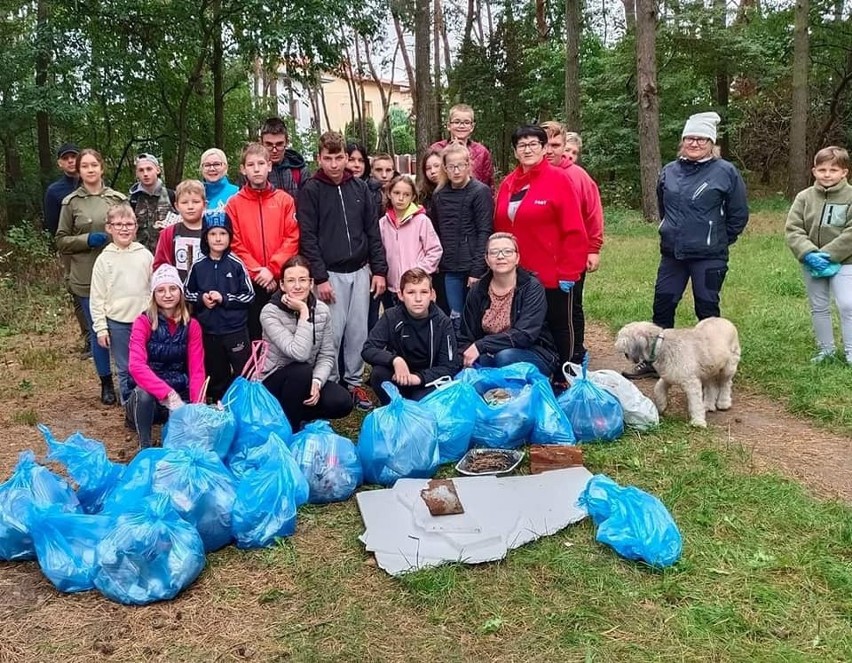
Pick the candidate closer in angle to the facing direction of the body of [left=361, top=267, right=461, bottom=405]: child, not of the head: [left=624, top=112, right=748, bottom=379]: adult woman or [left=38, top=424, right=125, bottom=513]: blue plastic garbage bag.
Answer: the blue plastic garbage bag

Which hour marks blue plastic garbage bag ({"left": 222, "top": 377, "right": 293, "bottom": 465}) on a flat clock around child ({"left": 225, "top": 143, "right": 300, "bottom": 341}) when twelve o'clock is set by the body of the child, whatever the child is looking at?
The blue plastic garbage bag is roughly at 12 o'clock from the child.

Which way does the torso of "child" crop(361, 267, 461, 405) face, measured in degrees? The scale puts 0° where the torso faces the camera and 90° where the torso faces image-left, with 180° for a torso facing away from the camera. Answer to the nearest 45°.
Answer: approximately 0°

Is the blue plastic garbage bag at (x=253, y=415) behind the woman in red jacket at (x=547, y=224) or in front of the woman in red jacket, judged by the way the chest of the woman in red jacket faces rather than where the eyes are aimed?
in front

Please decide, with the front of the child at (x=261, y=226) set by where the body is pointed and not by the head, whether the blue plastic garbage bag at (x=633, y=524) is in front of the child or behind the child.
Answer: in front

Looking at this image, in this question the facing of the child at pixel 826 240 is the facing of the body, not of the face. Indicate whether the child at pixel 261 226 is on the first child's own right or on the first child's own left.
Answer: on the first child's own right

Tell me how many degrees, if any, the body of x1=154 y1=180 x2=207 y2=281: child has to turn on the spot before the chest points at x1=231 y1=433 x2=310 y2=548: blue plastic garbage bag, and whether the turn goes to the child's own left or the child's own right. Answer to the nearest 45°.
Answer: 0° — they already face it

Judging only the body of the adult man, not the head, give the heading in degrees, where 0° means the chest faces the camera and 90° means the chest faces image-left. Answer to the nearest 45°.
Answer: approximately 315°

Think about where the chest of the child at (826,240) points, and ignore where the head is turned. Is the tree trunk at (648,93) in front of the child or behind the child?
behind
